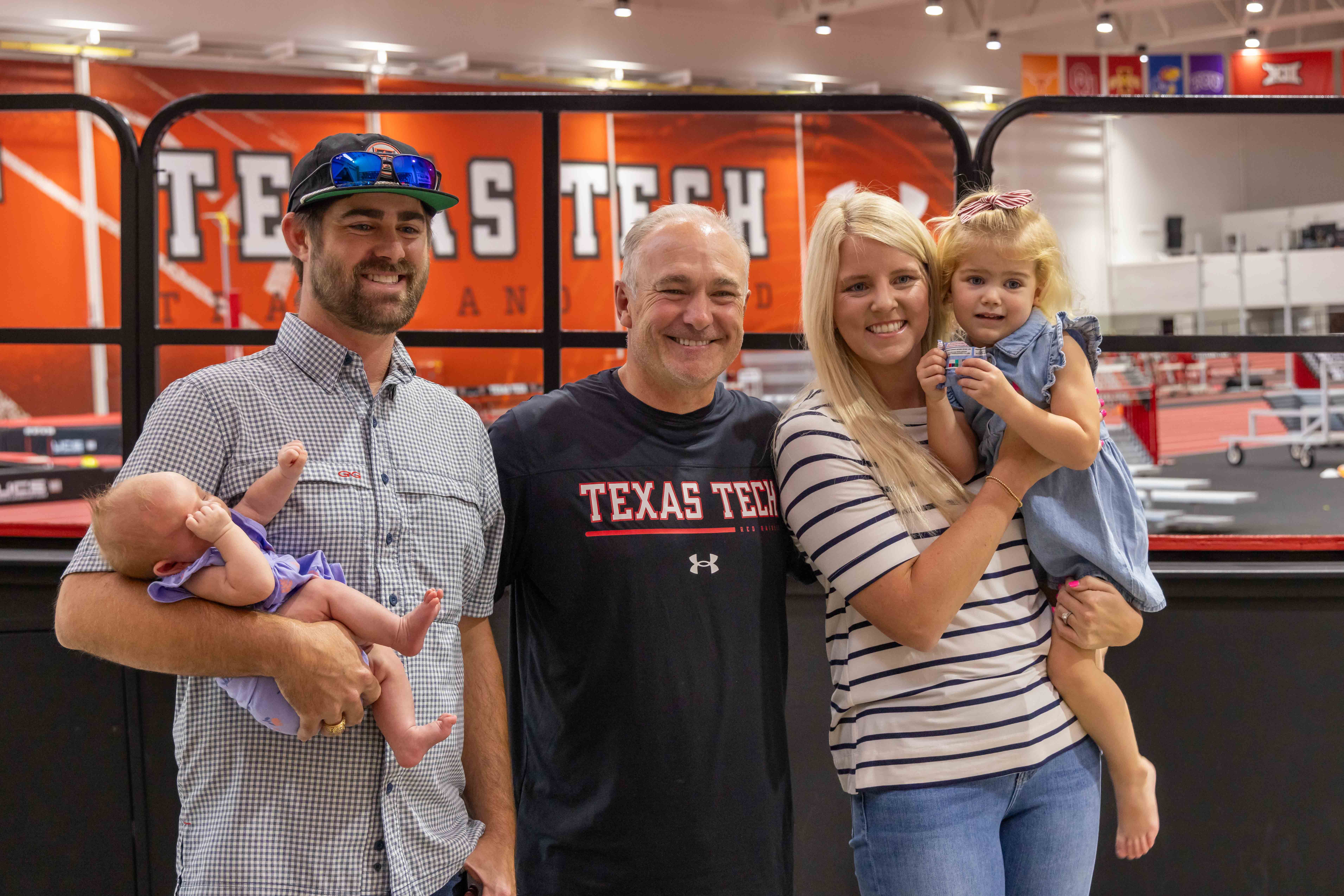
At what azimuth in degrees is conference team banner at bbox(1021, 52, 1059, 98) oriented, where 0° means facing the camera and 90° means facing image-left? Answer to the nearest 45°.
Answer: approximately 0°

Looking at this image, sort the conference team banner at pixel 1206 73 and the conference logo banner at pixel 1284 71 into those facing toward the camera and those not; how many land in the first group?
2

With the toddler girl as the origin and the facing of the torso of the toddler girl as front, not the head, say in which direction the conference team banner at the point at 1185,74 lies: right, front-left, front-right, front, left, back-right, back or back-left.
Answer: back-right

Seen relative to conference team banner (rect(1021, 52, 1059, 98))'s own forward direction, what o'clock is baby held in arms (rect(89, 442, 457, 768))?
The baby held in arms is roughly at 12 o'clock from the conference team banner.

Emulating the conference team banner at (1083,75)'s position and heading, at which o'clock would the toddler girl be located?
The toddler girl is roughly at 12 o'clock from the conference team banner.

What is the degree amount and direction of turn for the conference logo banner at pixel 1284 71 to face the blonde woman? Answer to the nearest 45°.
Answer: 0° — it already faces them
